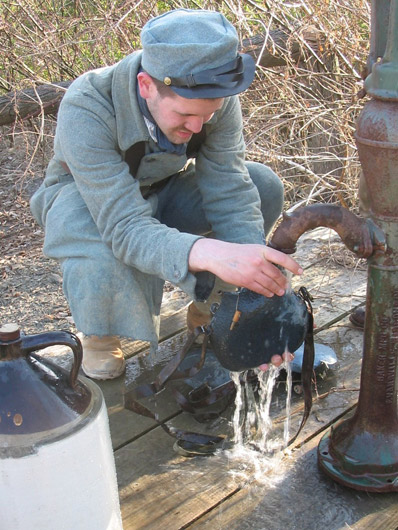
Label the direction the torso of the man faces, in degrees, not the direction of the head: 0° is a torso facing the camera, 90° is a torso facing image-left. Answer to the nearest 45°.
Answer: approximately 315°

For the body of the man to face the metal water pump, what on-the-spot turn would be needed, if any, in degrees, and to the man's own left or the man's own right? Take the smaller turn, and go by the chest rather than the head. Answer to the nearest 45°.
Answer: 0° — they already face it

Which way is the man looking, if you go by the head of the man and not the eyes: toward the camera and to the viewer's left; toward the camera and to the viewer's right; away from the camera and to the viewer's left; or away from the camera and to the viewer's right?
toward the camera and to the viewer's right
